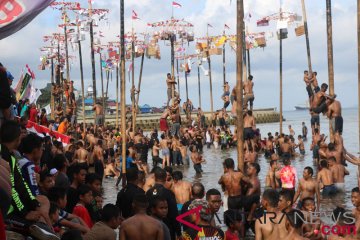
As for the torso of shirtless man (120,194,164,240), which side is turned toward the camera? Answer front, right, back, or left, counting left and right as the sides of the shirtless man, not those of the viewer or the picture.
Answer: back

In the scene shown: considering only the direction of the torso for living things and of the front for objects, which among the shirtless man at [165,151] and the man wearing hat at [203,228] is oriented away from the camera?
the shirtless man

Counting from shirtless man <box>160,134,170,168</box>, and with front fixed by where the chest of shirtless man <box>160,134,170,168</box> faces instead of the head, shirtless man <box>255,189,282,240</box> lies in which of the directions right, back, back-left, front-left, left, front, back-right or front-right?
back

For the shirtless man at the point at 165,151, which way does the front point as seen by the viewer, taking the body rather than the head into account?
away from the camera

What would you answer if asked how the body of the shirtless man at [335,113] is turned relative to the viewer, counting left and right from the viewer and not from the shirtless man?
facing away from the viewer and to the left of the viewer

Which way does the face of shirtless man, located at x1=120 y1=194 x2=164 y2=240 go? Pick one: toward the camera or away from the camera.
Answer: away from the camera

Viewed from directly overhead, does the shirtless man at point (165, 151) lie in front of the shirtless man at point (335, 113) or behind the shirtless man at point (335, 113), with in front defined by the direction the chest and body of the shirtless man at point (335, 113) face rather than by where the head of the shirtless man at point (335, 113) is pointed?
in front

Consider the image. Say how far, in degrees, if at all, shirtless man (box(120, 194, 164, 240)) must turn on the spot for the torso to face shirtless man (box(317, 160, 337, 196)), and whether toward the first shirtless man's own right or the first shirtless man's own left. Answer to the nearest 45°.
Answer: approximately 45° to the first shirtless man's own right

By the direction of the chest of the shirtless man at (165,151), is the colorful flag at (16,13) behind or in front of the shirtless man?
behind

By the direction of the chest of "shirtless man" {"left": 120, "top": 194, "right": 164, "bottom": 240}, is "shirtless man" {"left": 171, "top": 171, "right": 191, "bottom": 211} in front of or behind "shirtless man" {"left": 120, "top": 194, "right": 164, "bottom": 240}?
in front

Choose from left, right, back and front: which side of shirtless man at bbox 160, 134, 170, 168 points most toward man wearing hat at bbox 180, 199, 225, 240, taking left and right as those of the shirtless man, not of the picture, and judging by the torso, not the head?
back
